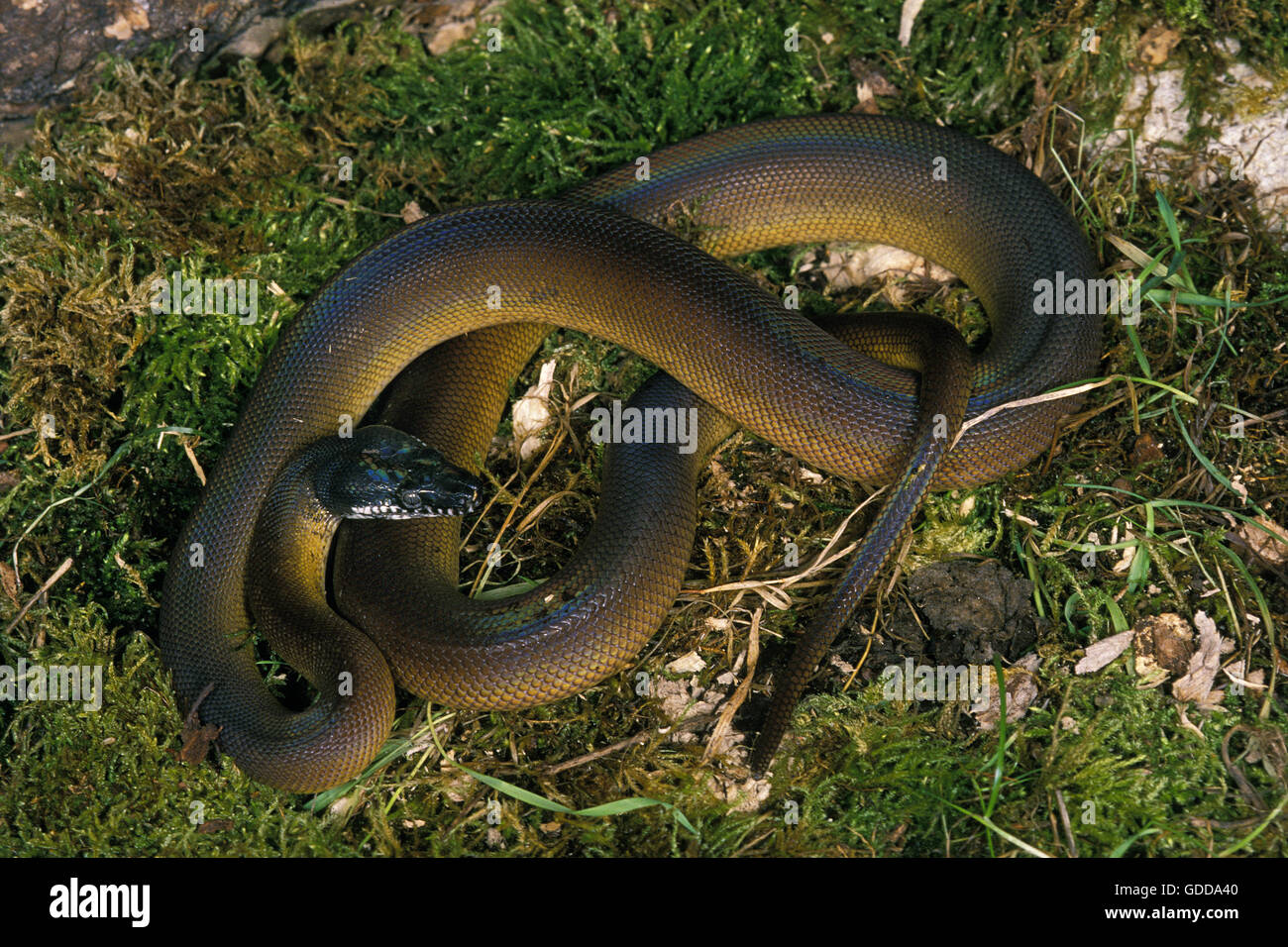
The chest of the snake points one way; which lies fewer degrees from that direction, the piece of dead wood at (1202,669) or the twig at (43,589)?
the piece of dead wood

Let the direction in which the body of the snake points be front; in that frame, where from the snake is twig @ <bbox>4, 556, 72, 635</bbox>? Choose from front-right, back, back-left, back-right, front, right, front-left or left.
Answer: back

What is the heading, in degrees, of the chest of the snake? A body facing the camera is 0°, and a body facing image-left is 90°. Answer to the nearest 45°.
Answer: approximately 270°

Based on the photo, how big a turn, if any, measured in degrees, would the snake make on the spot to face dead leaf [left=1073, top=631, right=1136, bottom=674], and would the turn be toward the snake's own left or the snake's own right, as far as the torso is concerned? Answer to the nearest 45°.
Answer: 0° — it already faces it
